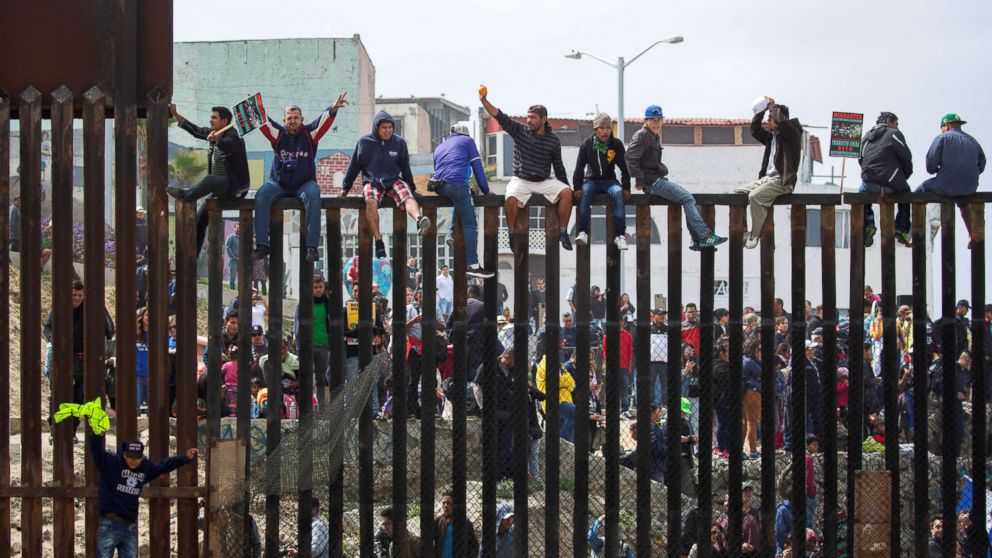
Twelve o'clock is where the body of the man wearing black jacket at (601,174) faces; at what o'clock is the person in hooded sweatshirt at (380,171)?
The person in hooded sweatshirt is roughly at 3 o'clock from the man wearing black jacket.

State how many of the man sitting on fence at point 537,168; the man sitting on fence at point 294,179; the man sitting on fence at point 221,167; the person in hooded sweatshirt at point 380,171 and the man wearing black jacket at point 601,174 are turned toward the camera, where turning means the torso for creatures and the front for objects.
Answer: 4

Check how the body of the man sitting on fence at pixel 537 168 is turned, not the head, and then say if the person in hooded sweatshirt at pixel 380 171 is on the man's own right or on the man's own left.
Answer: on the man's own right

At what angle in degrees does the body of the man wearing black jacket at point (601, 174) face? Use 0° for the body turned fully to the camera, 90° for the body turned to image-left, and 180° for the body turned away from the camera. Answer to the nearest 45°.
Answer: approximately 0°

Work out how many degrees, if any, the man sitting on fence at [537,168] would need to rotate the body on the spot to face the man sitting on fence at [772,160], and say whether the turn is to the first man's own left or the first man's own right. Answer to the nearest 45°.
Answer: approximately 90° to the first man's own left

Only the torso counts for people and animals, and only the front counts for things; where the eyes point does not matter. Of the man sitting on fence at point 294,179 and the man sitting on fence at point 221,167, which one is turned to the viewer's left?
the man sitting on fence at point 221,167
